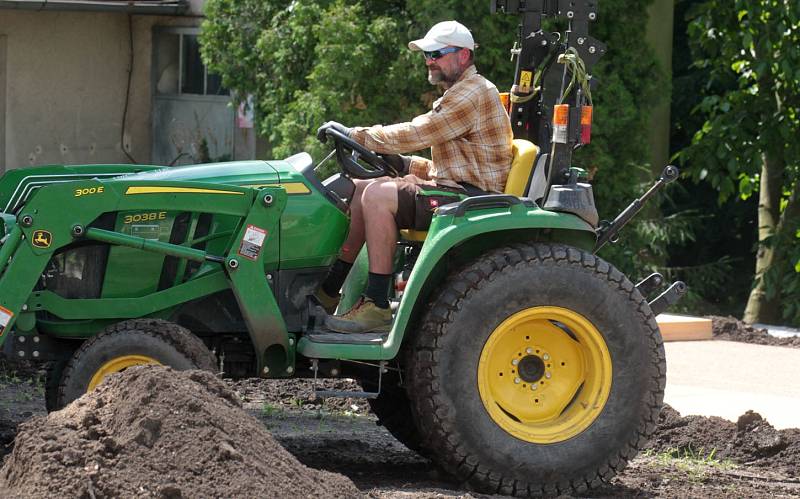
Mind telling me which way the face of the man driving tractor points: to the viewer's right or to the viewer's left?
to the viewer's left

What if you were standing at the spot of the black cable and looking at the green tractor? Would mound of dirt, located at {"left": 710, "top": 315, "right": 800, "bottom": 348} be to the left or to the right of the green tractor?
left

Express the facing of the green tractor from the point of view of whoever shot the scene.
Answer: facing to the left of the viewer

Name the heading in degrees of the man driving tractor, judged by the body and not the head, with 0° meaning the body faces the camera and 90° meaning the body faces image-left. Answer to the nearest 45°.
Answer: approximately 90°

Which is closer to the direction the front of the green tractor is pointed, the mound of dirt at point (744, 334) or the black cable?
the black cable
